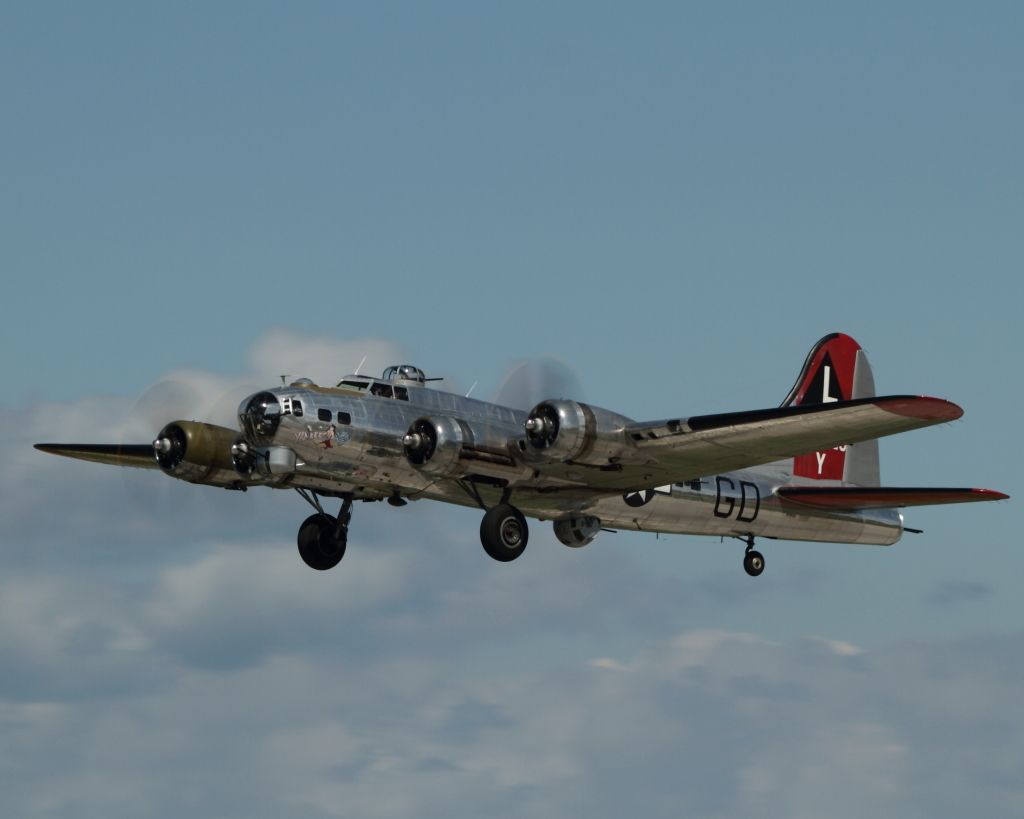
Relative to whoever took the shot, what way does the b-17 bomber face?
facing the viewer and to the left of the viewer
